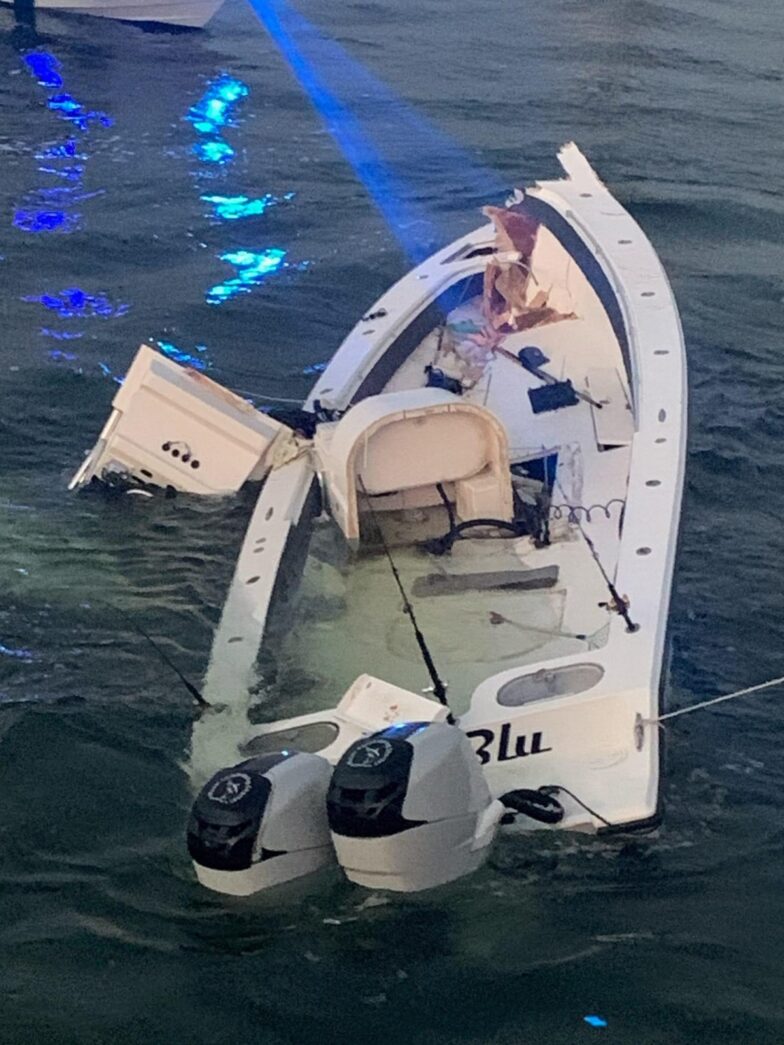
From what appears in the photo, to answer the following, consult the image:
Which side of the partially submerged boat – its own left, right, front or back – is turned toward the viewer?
back
